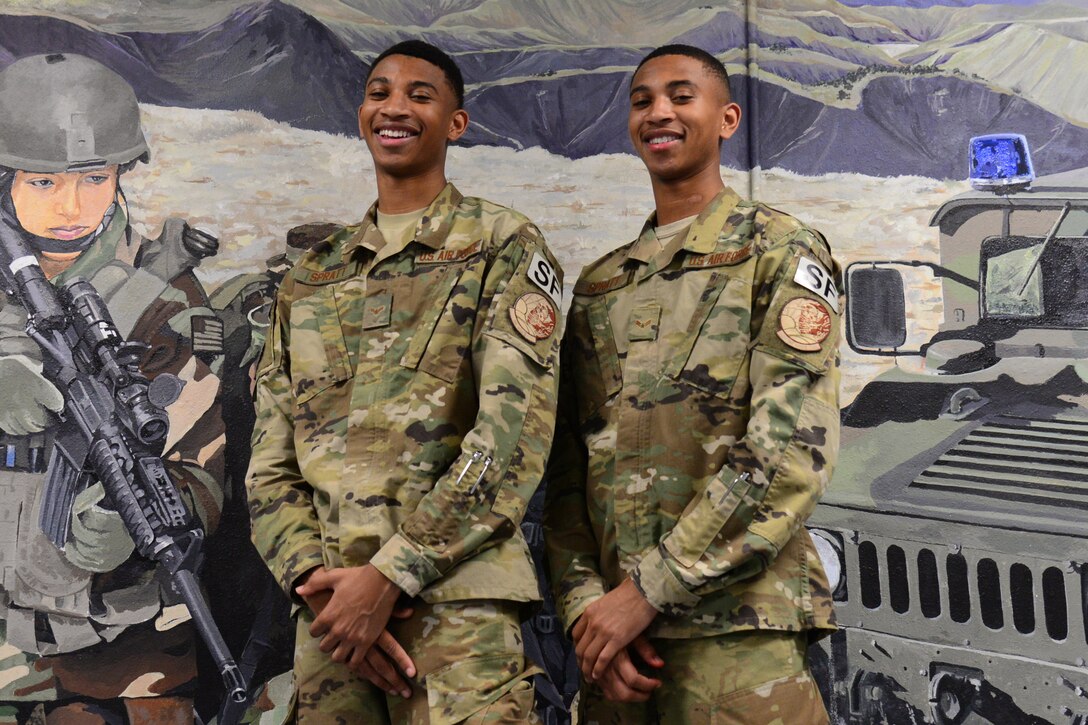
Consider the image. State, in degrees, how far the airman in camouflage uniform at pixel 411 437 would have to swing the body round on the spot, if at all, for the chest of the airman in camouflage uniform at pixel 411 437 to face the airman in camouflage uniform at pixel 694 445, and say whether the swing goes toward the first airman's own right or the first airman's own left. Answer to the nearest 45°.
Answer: approximately 135° to the first airman's own left

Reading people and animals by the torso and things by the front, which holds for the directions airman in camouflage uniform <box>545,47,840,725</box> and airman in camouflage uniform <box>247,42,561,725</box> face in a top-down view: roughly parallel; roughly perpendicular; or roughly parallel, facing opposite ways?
roughly parallel

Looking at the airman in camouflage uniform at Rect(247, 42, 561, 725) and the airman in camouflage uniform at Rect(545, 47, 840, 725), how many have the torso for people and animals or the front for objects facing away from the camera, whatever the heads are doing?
0

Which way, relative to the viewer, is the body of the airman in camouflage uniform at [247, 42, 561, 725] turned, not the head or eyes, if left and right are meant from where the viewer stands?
facing the viewer and to the left of the viewer

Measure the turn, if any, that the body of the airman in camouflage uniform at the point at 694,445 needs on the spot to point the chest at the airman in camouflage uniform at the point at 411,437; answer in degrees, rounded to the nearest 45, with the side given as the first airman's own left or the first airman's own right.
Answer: approximately 45° to the first airman's own right
